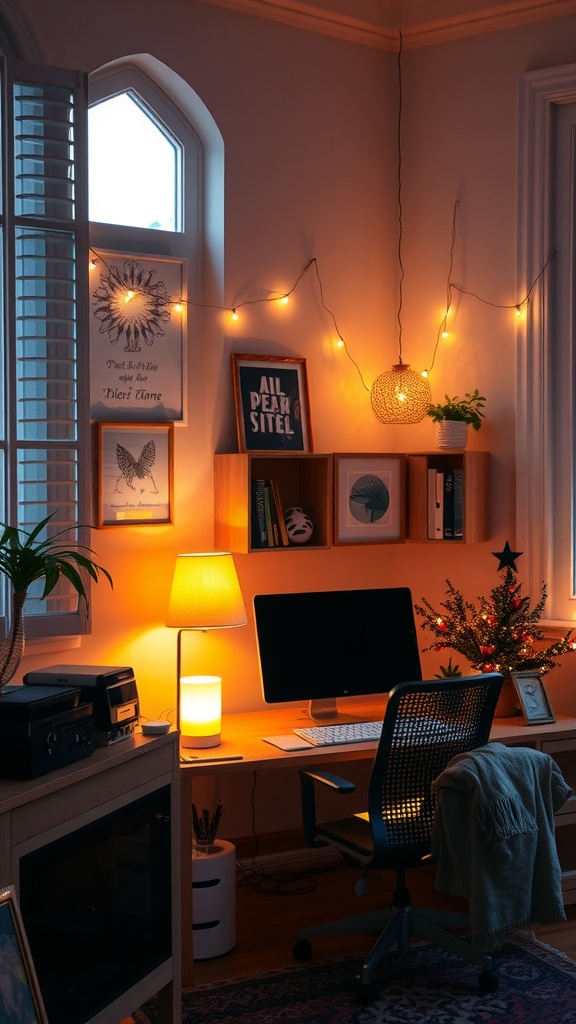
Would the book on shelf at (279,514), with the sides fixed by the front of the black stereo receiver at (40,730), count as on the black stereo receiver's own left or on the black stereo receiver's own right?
on the black stereo receiver's own left

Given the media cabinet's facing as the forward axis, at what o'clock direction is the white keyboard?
The white keyboard is roughly at 9 o'clock from the media cabinet.

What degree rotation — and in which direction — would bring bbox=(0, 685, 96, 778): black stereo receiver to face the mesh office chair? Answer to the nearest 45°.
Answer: approximately 90° to its left

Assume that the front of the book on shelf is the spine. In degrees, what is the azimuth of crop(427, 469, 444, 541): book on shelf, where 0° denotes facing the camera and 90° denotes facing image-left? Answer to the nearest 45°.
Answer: approximately 0°

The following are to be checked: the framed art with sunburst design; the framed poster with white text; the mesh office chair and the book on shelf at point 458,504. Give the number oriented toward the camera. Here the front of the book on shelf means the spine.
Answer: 3

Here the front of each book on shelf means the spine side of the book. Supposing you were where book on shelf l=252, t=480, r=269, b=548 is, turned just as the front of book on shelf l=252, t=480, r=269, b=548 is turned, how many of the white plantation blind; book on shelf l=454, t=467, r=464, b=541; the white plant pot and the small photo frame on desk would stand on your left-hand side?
3

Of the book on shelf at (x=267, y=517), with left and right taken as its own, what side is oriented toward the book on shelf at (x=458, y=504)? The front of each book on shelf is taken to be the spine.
left

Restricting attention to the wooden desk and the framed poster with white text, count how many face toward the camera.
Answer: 2
